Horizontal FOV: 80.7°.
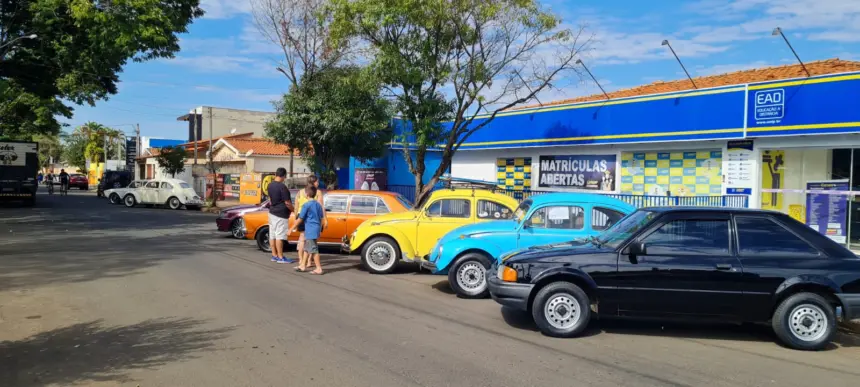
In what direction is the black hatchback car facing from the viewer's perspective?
to the viewer's left

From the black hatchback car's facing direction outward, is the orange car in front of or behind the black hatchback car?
in front

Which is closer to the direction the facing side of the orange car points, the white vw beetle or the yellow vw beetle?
the white vw beetle

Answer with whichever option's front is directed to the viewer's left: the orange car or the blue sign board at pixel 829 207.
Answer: the orange car

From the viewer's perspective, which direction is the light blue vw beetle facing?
to the viewer's left

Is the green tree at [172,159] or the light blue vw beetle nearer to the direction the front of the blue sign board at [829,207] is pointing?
the light blue vw beetle

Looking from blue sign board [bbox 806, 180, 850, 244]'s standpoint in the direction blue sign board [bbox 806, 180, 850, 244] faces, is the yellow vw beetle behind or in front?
in front

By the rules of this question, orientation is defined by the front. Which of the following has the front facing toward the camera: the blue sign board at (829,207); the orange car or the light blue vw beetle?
the blue sign board

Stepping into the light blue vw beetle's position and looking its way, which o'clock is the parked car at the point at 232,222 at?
The parked car is roughly at 1 o'clock from the light blue vw beetle.

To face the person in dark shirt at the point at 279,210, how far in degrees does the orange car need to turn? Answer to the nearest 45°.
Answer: approximately 45° to its left

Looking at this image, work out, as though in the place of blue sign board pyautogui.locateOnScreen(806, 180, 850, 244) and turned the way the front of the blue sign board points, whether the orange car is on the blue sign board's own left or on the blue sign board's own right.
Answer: on the blue sign board's own right

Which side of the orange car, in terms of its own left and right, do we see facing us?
left

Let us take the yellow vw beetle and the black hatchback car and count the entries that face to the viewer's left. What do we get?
2

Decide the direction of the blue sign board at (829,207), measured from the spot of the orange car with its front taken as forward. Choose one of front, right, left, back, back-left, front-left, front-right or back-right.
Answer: back

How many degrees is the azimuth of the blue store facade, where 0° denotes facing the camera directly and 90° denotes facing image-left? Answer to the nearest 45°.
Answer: approximately 45°

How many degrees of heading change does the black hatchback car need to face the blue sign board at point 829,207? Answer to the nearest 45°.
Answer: approximately 90° to its right

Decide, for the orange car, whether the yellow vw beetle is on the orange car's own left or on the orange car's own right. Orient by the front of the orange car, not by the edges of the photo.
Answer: on the orange car's own left

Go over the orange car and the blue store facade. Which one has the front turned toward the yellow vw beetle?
the blue store facade

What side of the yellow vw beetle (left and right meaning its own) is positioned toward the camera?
left

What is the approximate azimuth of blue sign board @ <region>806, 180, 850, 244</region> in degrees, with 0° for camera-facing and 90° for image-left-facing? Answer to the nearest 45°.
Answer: approximately 0°
